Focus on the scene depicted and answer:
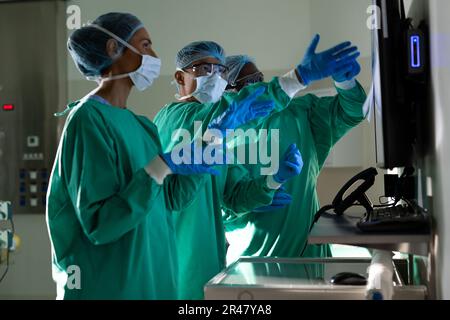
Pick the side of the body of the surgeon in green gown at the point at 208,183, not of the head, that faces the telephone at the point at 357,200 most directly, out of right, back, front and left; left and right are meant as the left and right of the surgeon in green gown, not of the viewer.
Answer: front

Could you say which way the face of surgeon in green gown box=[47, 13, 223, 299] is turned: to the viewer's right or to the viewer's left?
to the viewer's right

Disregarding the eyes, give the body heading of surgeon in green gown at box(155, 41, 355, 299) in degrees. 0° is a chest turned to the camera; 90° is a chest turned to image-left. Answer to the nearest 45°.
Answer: approximately 315°

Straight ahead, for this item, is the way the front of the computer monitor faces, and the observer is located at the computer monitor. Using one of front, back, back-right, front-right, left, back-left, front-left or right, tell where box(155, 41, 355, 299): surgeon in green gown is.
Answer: front-right

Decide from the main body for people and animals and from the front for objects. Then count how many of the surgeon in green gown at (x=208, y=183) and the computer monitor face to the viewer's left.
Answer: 1

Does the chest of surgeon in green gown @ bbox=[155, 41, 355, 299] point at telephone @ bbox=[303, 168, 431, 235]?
yes

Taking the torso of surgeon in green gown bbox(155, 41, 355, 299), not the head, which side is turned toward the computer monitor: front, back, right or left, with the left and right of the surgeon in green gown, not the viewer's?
front

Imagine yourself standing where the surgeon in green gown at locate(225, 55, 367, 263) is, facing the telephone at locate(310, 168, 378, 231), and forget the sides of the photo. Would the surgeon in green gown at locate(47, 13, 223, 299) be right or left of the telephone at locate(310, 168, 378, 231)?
right

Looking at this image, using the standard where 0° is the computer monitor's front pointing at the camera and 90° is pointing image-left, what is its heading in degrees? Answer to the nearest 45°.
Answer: approximately 90°
